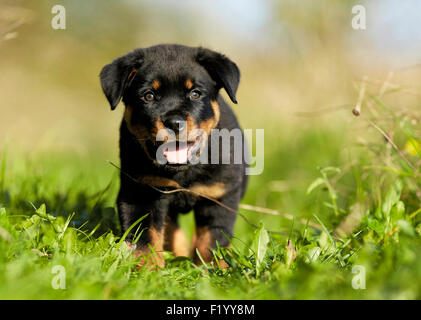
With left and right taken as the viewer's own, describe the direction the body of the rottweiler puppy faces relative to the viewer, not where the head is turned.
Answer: facing the viewer
